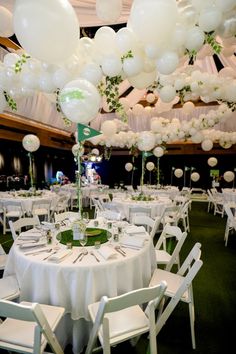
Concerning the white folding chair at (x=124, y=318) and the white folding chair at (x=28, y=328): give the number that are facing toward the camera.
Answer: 0

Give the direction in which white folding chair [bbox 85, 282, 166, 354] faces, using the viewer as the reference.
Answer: facing away from the viewer and to the left of the viewer

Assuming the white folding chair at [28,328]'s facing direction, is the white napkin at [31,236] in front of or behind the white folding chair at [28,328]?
in front

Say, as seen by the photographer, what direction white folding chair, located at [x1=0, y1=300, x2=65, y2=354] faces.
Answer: facing away from the viewer and to the right of the viewer

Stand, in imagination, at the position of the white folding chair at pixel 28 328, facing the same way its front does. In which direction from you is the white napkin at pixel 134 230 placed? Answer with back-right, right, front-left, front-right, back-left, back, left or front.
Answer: front

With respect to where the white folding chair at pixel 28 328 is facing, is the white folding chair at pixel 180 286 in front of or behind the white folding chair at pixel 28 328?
in front

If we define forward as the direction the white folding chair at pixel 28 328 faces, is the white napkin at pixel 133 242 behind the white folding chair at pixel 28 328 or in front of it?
in front

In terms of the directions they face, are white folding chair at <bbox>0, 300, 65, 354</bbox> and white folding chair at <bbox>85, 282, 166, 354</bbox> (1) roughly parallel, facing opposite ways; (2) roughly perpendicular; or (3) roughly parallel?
roughly perpendicular

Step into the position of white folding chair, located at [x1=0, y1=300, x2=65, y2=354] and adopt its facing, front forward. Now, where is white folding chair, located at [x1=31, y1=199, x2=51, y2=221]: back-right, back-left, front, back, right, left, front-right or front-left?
front-left
